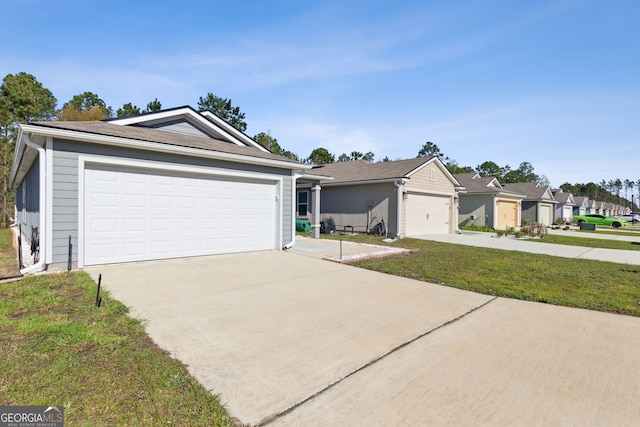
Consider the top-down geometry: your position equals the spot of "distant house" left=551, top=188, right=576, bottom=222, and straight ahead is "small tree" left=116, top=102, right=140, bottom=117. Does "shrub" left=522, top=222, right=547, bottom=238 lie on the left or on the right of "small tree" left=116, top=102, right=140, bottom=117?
left

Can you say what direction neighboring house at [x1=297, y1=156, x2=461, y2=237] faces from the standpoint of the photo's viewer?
facing the viewer and to the right of the viewer

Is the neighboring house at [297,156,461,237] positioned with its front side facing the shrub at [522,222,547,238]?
no

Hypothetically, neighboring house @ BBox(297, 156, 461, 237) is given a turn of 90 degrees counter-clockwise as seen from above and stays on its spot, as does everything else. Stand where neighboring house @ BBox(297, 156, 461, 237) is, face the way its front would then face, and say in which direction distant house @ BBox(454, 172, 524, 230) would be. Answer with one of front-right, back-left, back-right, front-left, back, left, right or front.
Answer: front

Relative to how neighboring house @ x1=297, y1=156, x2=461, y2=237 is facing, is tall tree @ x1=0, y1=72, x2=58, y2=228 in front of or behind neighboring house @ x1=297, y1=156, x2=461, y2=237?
behind

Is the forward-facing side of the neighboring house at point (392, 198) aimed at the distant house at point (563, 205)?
no

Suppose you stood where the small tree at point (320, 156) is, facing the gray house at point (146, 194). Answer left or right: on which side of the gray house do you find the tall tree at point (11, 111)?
right

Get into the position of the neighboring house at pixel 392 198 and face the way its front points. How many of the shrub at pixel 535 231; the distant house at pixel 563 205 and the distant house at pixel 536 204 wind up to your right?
0

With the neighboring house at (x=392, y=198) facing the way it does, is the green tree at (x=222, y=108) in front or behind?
behind

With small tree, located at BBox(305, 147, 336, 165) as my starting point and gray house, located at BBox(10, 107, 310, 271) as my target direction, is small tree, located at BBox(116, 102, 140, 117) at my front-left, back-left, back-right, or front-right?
front-right

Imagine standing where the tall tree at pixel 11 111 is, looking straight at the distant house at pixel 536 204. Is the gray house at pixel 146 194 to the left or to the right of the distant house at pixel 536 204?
right

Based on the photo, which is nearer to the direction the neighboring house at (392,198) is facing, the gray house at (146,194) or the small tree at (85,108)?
the gray house

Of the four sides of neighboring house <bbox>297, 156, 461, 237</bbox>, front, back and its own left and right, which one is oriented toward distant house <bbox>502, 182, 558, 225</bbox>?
left

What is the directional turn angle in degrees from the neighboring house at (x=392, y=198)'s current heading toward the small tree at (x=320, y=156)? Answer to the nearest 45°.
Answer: approximately 135° to its left

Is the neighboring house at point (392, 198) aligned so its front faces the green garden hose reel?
no
